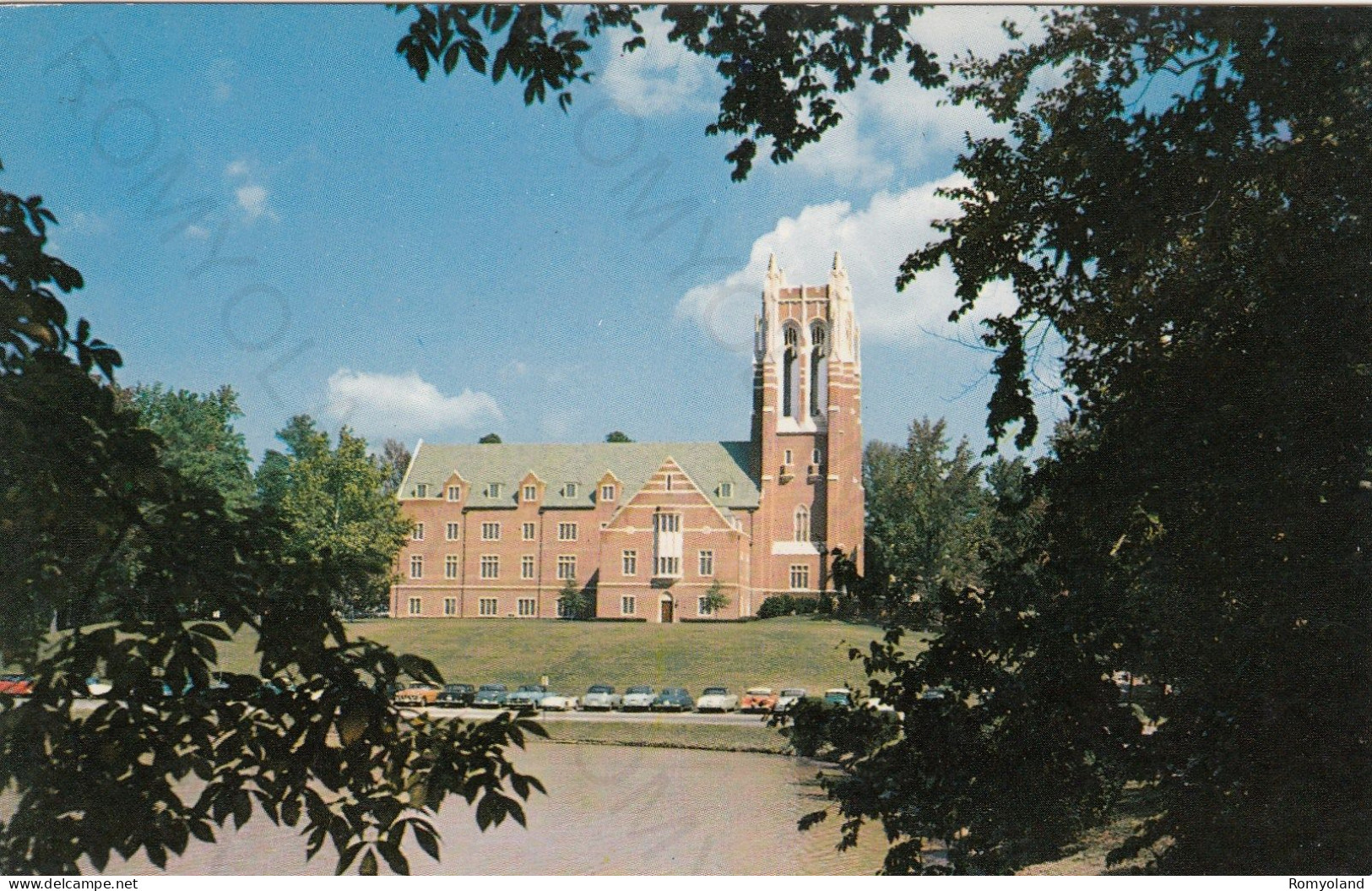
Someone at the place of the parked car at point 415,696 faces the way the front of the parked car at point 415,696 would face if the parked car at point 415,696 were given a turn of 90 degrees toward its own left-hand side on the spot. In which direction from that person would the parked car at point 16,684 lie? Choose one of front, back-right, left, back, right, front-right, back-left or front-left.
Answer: back-right

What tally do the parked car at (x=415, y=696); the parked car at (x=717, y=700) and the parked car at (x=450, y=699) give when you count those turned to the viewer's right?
0

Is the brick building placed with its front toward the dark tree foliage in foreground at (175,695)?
yes

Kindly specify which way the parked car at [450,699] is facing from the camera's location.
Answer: facing the viewer and to the left of the viewer

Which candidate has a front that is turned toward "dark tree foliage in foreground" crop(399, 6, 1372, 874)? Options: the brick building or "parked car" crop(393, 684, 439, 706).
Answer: the brick building

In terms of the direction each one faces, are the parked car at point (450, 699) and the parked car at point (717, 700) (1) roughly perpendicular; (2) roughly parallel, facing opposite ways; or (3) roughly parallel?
roughly parallel

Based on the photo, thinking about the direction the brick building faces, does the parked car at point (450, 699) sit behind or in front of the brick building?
in front

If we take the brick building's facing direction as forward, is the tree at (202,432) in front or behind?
in front

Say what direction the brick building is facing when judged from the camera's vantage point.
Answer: facing the viewer

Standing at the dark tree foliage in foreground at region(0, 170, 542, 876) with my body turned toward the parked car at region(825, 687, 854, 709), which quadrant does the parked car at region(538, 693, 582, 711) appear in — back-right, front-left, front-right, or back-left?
front-left
